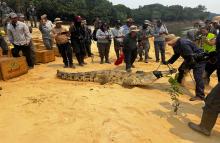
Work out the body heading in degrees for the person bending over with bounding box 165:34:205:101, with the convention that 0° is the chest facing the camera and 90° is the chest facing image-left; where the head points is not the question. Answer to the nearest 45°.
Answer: approximately 90°

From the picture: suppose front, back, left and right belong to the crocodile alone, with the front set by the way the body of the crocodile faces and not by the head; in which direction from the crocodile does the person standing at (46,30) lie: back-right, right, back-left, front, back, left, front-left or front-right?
back-left

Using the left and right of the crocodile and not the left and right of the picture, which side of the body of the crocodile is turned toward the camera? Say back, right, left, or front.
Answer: right

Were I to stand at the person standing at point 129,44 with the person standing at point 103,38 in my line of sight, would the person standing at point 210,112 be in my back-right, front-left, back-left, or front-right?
back-left
